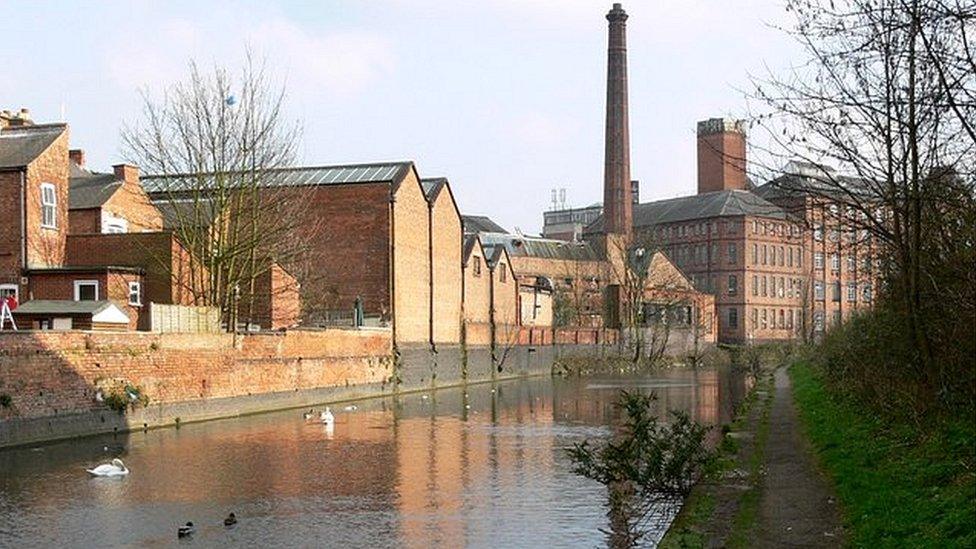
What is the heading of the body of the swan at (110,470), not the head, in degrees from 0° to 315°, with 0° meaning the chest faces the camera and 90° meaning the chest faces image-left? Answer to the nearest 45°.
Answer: approximately 270°

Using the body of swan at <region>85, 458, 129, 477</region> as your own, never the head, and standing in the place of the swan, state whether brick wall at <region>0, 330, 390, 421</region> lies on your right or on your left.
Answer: on your left

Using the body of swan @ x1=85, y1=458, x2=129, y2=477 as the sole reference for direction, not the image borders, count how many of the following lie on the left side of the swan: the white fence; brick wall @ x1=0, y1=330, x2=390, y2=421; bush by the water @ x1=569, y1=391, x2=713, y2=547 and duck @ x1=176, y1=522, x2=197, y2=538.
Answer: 2

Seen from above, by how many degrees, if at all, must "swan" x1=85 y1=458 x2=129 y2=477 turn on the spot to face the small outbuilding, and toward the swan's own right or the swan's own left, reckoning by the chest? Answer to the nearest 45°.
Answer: approximately 90° to the swan's own left

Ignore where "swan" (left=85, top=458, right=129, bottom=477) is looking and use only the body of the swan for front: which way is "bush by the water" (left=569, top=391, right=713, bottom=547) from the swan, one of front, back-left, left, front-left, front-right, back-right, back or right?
front-right

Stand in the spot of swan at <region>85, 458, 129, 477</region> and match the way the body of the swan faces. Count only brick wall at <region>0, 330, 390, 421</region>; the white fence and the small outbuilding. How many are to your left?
3

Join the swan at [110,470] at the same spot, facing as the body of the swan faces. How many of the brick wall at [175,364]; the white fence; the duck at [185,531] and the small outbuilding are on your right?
1

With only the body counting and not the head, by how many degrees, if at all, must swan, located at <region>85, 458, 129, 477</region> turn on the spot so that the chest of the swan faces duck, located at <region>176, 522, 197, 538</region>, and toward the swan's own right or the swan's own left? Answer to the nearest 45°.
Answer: approximately 90° to the swan's own right

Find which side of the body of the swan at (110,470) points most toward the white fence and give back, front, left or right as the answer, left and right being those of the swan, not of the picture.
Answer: left
